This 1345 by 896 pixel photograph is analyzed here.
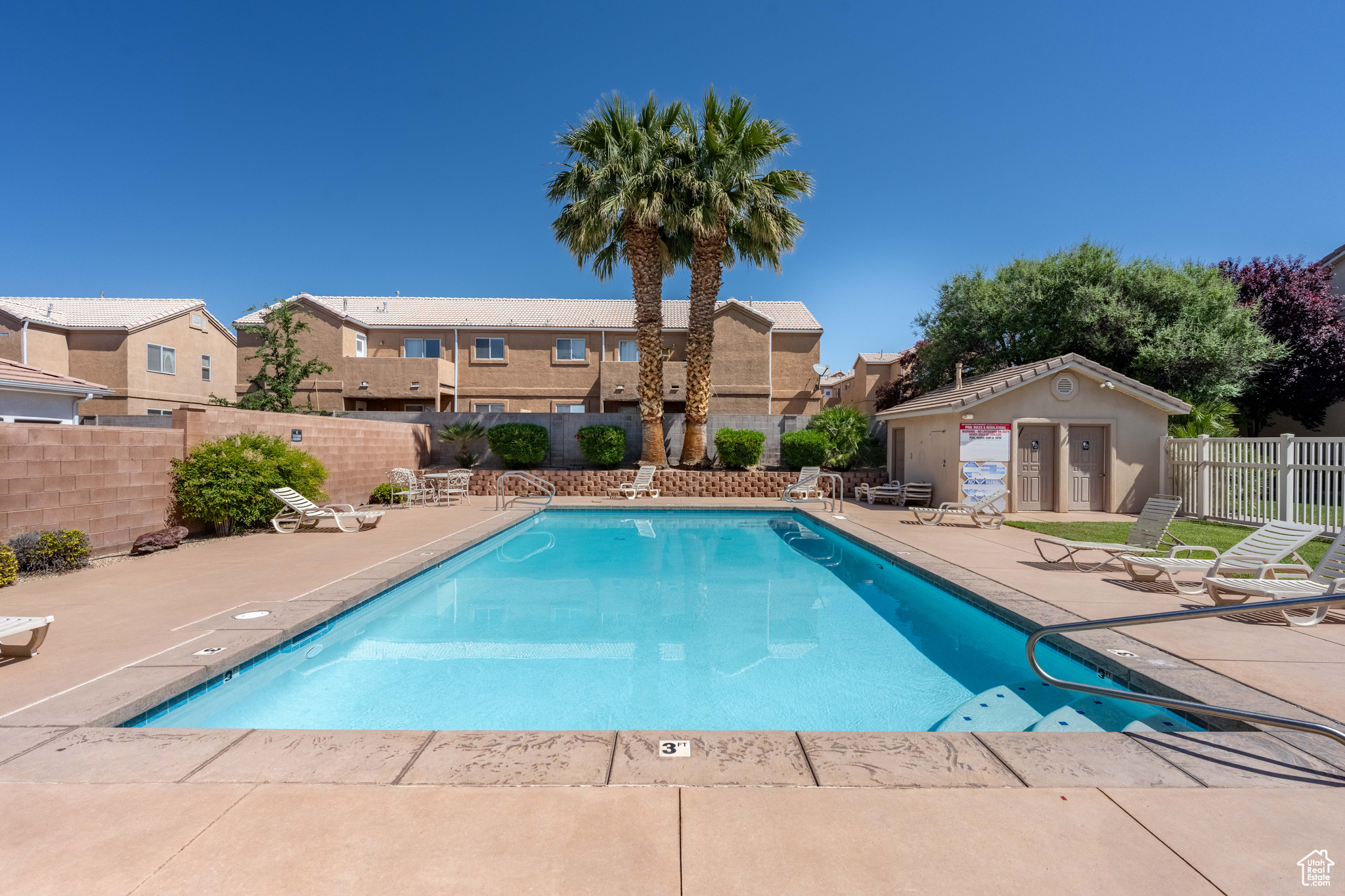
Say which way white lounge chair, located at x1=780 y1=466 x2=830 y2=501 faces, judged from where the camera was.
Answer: facing the viewer and to the left of the viewer

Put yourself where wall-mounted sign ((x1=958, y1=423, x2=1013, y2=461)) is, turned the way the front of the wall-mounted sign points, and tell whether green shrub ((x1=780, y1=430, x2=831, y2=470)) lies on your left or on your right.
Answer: on your right

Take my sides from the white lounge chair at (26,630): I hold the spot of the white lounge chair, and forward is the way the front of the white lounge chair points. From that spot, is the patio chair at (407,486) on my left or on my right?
on my left

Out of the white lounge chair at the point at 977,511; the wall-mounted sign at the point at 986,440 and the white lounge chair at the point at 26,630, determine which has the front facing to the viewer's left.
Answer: the white lounge chair at the point at 977,511

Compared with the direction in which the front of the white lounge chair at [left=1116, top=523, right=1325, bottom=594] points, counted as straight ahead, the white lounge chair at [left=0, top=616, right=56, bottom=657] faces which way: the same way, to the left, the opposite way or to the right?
the opposite way

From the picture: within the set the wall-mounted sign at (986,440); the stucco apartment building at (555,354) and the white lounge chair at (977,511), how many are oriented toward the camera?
2

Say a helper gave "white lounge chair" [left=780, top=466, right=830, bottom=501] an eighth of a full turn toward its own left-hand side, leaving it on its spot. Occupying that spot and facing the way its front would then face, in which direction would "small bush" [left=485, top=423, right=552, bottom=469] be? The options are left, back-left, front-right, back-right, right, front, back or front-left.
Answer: right

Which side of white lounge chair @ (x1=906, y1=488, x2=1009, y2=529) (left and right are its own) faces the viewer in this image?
left

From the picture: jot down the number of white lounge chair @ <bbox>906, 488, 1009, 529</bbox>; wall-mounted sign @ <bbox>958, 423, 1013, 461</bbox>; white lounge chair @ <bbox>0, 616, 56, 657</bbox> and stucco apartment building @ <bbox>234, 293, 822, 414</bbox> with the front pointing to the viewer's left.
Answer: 1

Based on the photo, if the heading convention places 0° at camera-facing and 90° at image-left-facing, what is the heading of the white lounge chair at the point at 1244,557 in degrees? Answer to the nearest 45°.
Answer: approximately 45°

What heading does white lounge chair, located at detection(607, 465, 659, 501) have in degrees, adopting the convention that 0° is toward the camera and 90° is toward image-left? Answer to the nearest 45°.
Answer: approximately 45°

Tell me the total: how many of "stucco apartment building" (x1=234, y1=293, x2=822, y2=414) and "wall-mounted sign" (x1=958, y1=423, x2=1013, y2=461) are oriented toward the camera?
2

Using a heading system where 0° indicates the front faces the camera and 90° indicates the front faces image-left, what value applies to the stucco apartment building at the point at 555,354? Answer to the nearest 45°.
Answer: approximately 0°

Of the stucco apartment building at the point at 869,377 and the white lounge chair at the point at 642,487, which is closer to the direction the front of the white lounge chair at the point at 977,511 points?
the white lounge chair

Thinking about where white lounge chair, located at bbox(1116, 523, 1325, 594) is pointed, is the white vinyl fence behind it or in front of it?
behind

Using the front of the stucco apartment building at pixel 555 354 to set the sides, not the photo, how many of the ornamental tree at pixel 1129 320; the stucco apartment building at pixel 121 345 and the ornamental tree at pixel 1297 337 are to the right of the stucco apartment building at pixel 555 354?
1

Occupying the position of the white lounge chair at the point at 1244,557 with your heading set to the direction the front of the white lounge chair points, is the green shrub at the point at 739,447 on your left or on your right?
on your right

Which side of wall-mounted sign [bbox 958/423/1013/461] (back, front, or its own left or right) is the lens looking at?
front
